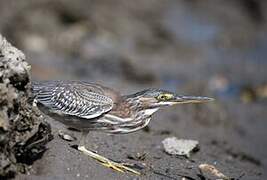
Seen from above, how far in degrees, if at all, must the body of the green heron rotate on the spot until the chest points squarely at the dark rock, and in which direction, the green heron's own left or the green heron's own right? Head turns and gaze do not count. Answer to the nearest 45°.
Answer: approximately 135° to the green heron's own right

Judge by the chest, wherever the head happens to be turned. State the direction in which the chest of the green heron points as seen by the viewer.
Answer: to the viewer's right
